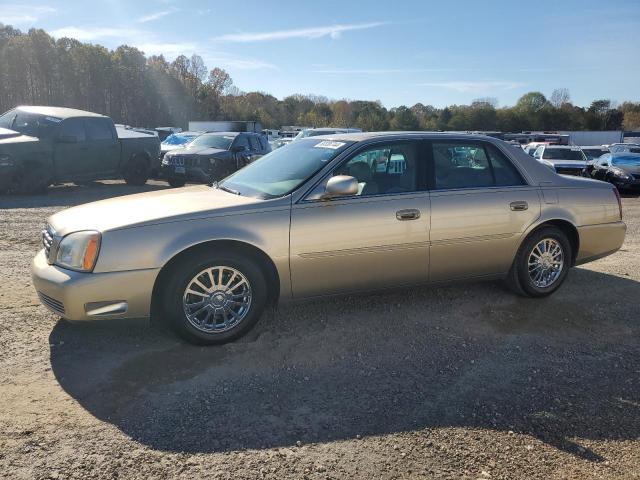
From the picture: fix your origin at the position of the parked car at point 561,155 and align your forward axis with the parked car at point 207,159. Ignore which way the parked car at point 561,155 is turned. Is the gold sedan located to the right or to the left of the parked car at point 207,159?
left

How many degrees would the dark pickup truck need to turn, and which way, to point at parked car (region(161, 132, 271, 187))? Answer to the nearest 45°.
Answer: approximately 135° to its left

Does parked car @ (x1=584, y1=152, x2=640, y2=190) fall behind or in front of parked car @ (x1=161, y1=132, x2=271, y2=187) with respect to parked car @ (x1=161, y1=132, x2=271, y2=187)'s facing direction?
behind

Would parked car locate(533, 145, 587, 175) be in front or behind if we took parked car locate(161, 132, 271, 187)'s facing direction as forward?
behind

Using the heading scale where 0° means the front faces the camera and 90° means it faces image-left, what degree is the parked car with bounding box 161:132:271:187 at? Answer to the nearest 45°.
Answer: approximately 45°

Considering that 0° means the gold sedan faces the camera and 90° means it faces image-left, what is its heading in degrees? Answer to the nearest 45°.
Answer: approximately 45°
